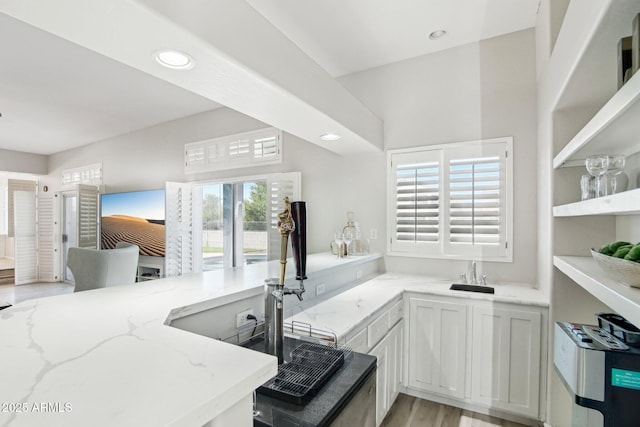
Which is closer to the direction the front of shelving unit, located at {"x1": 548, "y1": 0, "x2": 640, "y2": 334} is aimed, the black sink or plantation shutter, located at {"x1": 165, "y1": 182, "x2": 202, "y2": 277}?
the plantation shutter

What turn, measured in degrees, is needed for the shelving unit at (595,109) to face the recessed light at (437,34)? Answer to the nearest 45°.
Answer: approximately 45° to its right

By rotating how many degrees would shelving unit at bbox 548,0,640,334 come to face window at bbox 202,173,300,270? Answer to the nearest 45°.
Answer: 0° — it already faces it

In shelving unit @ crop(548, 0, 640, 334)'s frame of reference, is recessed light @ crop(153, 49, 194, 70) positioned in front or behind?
in front

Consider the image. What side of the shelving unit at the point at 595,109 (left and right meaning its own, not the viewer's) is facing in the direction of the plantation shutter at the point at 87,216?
front

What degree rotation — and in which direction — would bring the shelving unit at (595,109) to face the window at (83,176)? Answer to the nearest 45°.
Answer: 0° — it already faces it

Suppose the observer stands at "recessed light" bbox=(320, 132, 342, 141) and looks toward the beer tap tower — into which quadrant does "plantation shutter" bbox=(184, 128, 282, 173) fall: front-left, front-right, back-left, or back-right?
back-right

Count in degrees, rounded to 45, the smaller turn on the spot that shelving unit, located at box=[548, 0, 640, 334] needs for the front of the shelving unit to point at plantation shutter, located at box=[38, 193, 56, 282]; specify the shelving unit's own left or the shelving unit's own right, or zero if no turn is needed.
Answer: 0° — it already faces it

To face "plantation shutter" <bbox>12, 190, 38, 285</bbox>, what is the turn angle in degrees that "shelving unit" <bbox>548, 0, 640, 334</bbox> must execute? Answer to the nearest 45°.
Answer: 0° — it already faces it

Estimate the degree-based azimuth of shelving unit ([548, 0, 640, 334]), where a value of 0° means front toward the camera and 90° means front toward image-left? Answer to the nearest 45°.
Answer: approximately 90°

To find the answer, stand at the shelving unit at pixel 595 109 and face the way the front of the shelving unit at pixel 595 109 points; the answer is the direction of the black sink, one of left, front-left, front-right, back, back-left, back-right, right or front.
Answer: front-right
